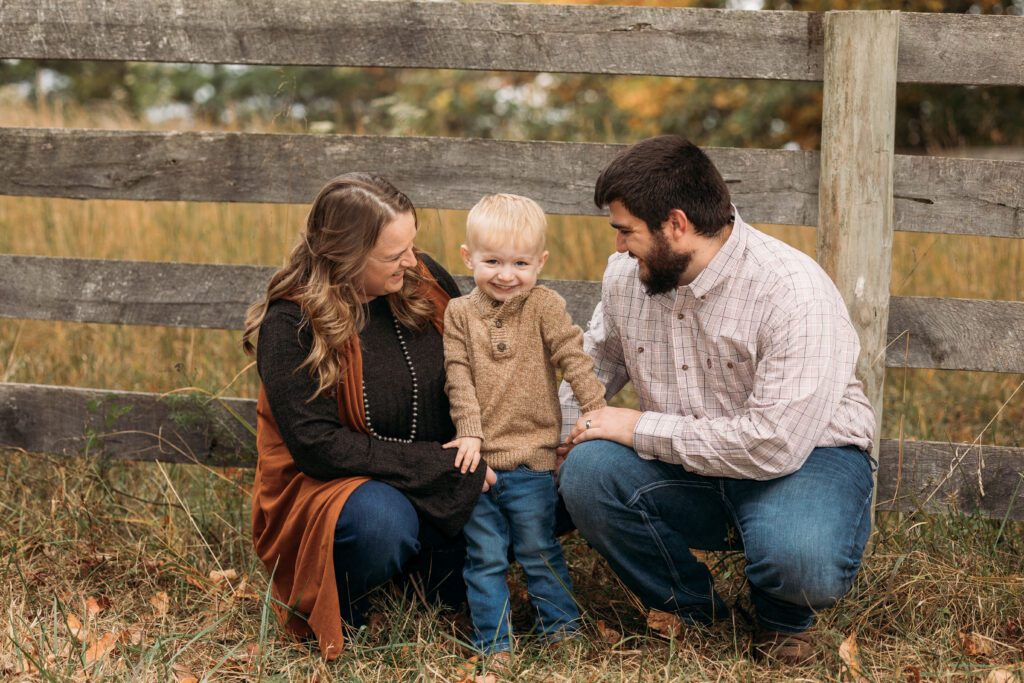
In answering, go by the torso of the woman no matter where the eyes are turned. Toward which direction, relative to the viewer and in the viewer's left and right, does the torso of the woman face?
facing the viewer and to the right of the viewer

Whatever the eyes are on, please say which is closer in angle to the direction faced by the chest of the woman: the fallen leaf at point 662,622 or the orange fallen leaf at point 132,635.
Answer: the fallen leaf

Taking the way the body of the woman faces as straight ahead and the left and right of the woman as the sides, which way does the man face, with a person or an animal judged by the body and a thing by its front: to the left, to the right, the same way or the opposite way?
to the right

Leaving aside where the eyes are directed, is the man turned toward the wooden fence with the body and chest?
no

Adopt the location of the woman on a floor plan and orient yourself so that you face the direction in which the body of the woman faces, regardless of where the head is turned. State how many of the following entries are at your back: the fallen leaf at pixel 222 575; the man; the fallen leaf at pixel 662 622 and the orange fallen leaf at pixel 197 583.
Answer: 2

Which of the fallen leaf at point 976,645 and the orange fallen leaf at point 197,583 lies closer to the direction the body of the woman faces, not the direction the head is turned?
the fallen leaf

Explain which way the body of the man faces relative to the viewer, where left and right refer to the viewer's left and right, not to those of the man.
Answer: facing the viewer and to the left of the viewer

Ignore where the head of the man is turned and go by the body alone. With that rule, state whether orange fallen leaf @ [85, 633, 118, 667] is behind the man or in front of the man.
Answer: in front

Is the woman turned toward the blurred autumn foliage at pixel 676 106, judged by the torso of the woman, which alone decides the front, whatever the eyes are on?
no

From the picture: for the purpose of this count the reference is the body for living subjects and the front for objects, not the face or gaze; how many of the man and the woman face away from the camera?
0

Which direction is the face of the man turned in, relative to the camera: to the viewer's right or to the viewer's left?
to the viewer's left

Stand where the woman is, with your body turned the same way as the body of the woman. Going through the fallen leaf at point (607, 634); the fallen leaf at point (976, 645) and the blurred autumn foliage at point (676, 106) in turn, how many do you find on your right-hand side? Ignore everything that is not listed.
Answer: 0

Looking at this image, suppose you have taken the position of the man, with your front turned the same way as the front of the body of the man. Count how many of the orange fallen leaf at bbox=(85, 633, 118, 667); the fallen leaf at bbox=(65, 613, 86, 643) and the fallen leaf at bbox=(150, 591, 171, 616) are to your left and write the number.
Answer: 0

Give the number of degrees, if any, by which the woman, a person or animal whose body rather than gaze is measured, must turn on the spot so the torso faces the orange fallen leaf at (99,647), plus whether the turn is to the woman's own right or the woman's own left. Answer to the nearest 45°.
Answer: approximately 135° to the woman's own right
